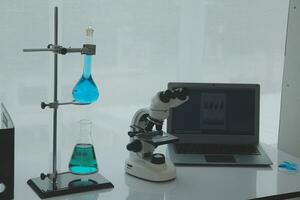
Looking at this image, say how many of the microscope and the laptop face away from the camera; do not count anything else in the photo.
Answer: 0

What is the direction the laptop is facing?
toward the camera

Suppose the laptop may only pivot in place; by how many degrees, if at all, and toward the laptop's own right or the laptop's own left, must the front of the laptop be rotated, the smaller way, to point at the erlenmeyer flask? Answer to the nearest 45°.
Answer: approximately 45° to the laptop's own right

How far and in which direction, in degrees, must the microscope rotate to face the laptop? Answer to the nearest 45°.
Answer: approximately 90° to its left

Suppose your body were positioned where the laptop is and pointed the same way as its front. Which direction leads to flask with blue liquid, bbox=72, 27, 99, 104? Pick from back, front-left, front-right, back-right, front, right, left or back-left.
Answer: front-right

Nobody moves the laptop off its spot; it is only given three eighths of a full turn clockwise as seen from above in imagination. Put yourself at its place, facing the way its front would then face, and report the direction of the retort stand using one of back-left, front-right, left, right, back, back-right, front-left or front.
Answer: left
